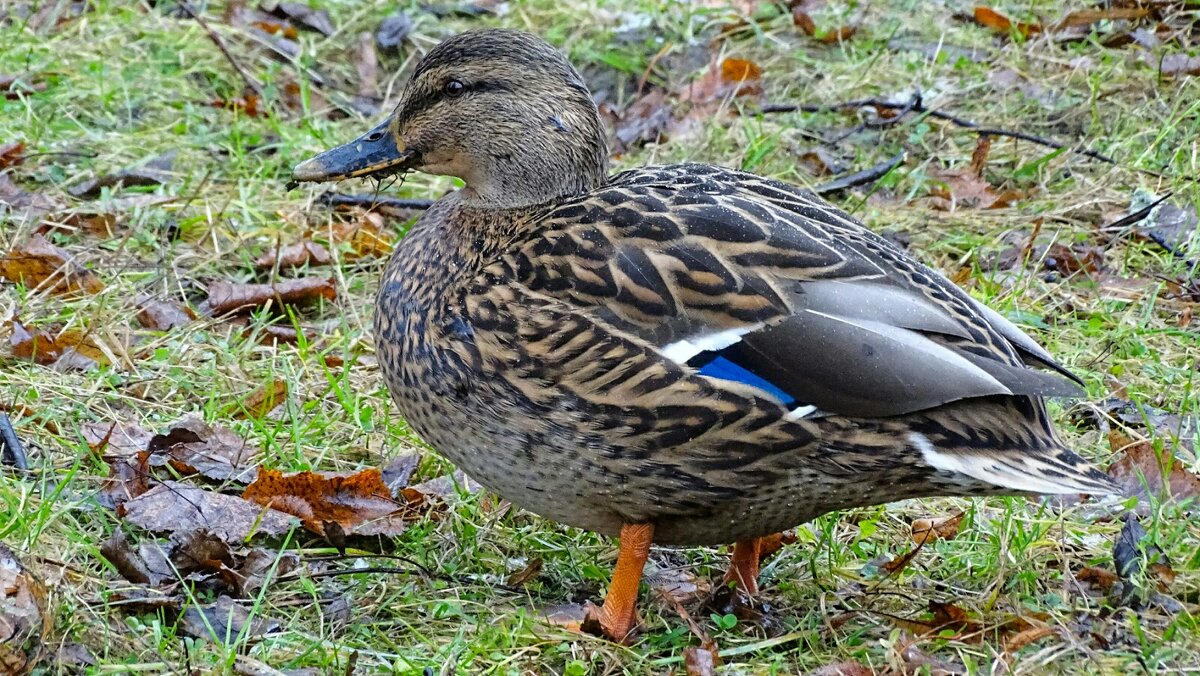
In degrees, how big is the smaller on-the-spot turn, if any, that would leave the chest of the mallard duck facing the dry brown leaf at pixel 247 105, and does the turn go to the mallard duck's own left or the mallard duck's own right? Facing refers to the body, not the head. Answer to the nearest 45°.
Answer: approximately 45° to the mallard duck's own right

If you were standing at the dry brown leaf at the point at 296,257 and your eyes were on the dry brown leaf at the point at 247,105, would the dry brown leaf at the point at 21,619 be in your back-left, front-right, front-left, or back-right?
back-left

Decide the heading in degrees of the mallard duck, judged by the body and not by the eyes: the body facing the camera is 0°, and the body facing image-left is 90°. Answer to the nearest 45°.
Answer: approximately 90°

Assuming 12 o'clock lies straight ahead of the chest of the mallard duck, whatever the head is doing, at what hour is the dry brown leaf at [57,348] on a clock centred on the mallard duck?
The dry brown leaf is roughly at 1 o'clock from the mallard duck.

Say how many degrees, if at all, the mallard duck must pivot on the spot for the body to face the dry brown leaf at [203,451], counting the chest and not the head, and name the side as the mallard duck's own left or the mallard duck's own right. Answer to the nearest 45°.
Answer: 0° — it already faces it

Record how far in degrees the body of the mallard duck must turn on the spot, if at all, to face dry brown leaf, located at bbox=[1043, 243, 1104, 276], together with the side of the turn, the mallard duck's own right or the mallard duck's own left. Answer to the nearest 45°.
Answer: approximately 135° to the mallard duck's own right

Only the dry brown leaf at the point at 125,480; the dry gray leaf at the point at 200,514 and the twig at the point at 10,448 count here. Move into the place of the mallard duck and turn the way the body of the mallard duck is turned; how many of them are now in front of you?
3

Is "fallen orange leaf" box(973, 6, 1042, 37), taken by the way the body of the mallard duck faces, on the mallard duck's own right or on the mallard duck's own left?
on the mallard duck's own right

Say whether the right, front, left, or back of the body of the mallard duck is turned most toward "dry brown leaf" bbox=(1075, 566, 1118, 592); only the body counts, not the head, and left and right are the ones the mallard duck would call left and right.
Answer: back

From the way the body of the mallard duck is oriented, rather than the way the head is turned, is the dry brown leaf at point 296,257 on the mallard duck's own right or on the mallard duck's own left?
on the mallard duck's own right

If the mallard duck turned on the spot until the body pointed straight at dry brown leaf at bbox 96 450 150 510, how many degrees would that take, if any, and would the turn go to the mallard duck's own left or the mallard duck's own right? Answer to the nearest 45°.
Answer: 0° — it already faces it

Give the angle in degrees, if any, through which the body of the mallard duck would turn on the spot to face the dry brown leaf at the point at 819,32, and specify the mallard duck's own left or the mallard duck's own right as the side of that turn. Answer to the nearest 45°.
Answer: approximately 90° to the mallard duck's own right
